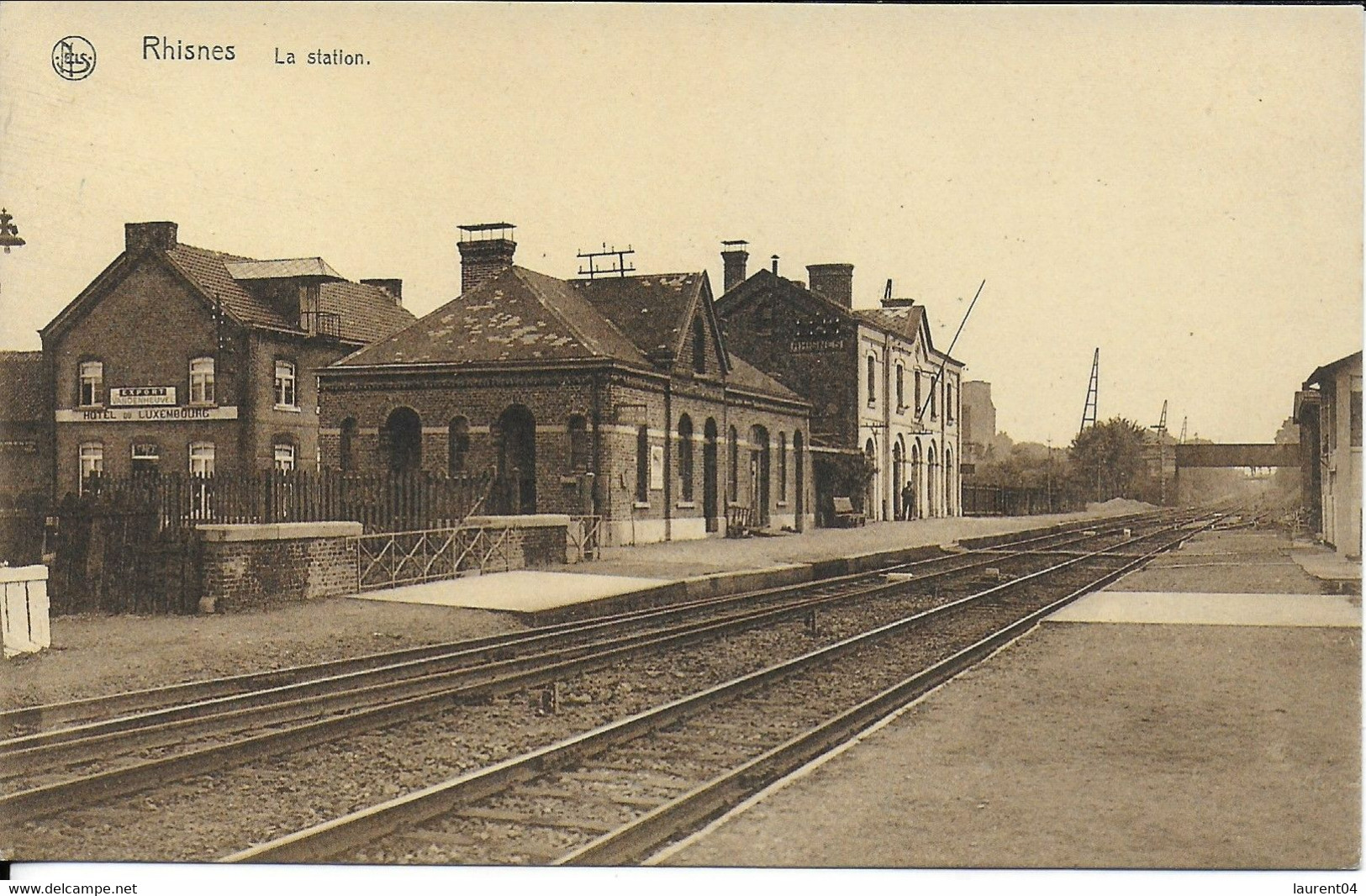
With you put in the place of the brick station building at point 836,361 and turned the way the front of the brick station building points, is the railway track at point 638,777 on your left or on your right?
on your right

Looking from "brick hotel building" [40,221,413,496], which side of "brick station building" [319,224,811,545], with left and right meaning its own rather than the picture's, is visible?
back

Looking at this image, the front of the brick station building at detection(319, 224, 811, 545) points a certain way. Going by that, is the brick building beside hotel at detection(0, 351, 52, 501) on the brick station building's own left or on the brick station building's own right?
on the brick station building's own right

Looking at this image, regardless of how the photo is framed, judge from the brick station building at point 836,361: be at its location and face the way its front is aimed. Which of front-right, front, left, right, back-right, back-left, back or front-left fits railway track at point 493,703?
front-right

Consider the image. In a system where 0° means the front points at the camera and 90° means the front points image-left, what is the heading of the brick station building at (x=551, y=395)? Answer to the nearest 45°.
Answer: approximately 315°

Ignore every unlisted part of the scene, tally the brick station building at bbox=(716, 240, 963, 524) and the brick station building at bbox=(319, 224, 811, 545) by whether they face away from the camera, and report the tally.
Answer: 0

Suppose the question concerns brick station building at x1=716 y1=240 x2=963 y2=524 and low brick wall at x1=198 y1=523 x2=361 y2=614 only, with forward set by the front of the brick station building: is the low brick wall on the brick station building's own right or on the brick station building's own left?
on the brick station building's own right

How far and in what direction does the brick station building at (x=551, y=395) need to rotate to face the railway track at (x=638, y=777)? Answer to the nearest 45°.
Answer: approximately 45° to its right

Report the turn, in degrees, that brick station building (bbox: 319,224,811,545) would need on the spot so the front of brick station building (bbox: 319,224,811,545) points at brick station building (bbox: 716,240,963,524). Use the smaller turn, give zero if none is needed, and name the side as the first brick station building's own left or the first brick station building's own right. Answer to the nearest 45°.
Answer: approximately 90° to the first brick station building's own left
